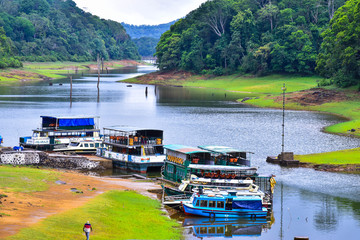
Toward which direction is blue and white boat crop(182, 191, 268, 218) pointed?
to the viewer's left
